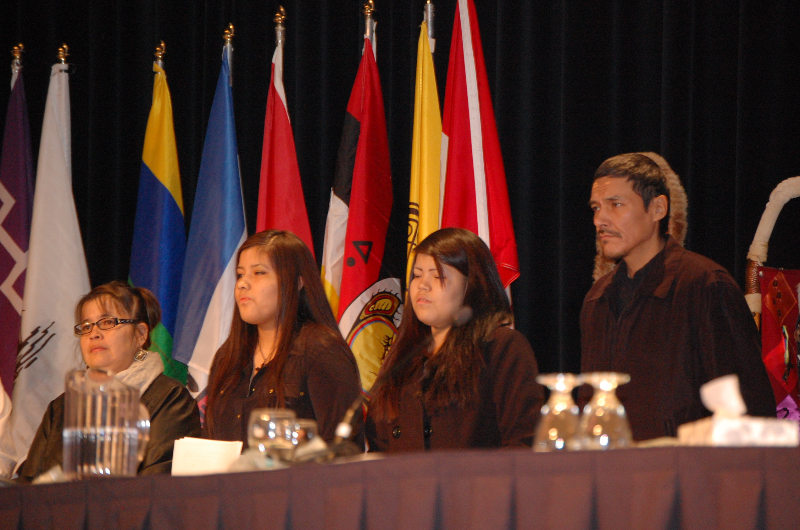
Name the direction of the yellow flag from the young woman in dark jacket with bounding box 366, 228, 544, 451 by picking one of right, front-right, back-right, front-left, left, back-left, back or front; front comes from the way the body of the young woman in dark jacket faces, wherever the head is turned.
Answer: back-right

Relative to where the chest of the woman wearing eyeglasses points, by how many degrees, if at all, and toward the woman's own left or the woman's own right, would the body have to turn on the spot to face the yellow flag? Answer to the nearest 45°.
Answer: approximately 135° to the woman's own left

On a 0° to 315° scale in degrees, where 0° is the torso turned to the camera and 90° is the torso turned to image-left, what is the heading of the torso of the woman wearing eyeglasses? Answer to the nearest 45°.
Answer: approximately 45°

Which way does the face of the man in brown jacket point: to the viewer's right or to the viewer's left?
to the viewer's left

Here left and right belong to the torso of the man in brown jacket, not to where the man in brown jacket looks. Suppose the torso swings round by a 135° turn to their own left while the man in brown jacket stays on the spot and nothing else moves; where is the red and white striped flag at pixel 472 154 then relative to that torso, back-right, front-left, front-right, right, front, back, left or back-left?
back-left

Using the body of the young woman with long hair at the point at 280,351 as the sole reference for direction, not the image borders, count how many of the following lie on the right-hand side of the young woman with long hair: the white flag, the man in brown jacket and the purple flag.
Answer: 2

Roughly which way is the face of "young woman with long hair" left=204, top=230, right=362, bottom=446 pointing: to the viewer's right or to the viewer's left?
to the viewer's left

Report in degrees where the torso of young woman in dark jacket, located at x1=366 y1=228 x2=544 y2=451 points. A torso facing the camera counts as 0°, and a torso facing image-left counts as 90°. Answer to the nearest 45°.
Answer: approximately 45°

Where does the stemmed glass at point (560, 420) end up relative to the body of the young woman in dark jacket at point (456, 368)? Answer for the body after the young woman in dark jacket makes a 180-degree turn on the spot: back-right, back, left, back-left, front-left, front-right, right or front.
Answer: back-right

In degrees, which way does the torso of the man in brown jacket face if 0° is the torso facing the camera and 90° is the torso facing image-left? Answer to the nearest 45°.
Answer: approximately 45°

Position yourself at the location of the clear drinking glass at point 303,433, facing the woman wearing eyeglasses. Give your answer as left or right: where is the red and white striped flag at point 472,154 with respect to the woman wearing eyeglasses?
right

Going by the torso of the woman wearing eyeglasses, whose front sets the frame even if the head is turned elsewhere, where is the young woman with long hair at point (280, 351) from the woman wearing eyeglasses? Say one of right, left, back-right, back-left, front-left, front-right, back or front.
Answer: left

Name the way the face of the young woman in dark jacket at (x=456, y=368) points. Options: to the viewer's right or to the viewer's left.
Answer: to the viewer's left
